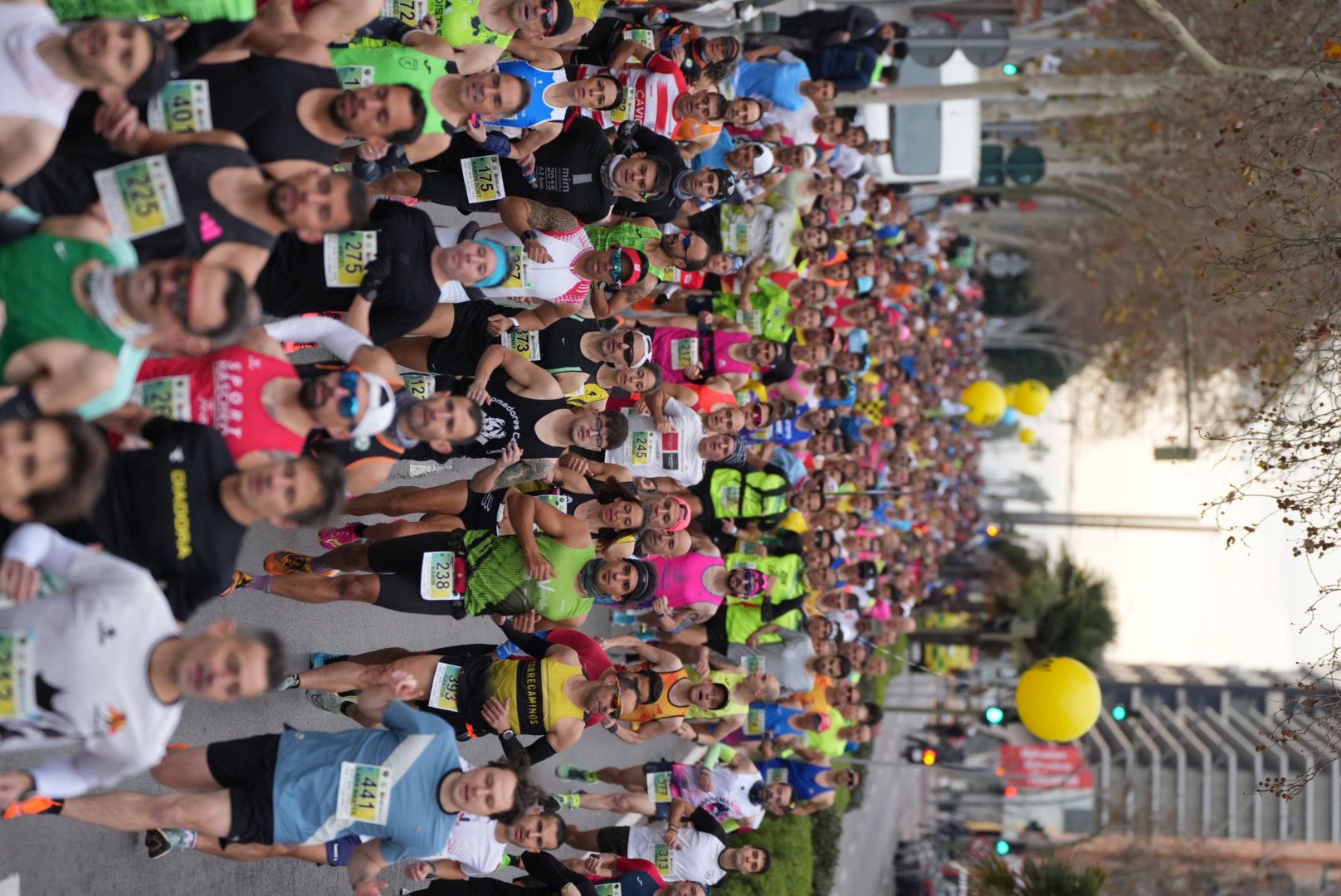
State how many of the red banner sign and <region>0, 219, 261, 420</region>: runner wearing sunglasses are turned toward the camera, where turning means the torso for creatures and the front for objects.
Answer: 2

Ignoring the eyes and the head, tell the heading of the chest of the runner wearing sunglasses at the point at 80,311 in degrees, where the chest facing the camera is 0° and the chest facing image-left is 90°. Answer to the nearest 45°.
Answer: approximately 0°
